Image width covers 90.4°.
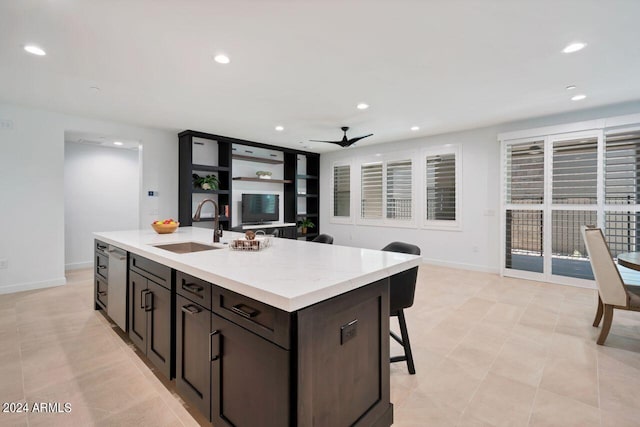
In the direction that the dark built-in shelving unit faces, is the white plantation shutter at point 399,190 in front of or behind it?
in front

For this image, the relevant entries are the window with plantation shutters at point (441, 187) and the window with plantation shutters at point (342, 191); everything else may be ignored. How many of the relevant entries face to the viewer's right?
0

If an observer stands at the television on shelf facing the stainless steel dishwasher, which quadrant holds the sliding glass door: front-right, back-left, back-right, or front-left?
front-left

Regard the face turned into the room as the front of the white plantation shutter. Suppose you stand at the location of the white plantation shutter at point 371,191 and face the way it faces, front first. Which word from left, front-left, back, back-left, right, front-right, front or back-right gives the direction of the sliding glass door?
left

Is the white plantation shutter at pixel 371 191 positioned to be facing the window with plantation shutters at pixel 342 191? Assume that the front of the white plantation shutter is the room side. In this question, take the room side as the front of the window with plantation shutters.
no

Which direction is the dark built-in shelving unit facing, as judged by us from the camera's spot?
facing the viewer and to the right of the viewer

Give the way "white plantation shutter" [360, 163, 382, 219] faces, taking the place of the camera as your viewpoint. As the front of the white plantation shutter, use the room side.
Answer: facing the viewer and to the left of the viewer

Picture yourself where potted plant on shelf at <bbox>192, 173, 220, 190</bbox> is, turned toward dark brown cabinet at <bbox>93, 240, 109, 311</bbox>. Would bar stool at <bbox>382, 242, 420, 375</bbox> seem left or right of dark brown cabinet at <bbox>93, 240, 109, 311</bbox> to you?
left

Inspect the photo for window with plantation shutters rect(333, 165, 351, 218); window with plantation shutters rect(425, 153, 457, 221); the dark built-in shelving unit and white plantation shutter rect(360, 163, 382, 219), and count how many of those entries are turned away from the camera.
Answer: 0

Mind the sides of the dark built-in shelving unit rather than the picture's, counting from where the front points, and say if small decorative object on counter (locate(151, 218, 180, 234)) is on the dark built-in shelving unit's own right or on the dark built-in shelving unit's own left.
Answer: on the dark built-in shelving unit's own right

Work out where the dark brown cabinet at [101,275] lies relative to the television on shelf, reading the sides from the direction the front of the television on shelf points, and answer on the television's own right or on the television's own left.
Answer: on the television's own right

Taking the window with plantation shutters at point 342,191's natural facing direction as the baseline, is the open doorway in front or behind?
in front

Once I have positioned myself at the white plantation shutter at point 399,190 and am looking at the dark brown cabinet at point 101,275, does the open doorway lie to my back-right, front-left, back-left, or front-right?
front-right

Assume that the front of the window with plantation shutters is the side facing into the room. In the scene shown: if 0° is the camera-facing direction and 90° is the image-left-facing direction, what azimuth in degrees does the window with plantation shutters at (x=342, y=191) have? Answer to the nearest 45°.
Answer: approximately 45°
